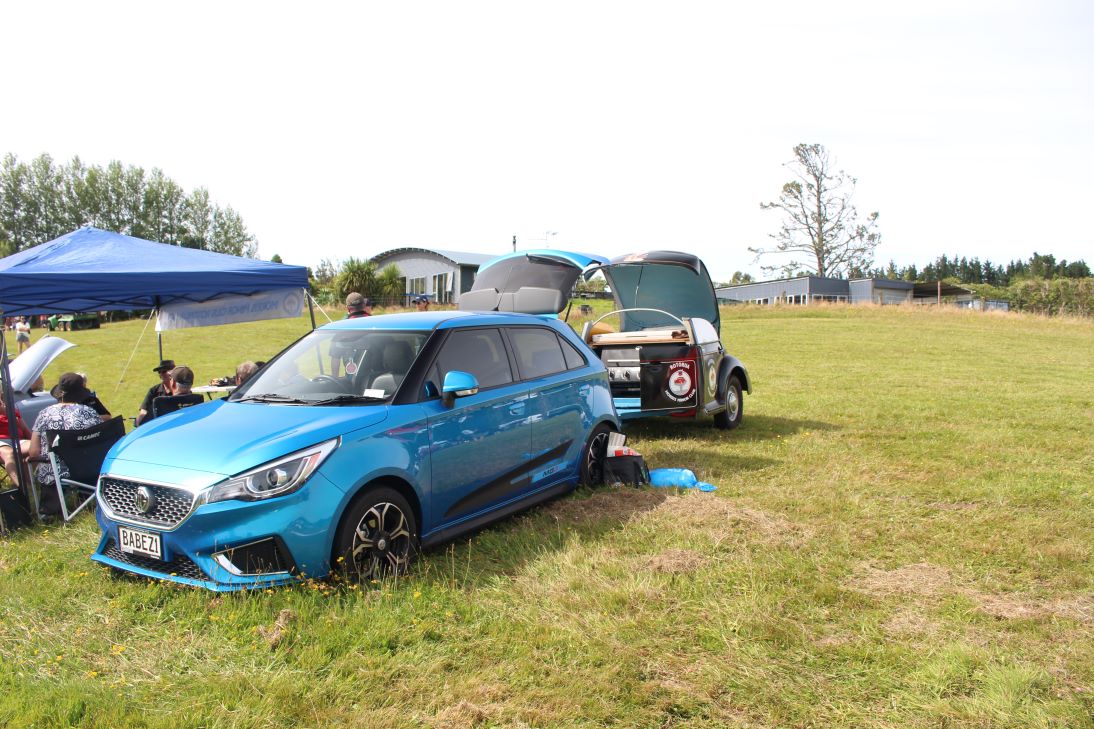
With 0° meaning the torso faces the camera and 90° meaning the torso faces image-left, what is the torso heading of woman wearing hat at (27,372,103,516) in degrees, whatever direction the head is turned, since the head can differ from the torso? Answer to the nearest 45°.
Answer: approximately 180°

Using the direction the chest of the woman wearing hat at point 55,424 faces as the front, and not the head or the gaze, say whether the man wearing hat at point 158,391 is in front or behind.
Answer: in front

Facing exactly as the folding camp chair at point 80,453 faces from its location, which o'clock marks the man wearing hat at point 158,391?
The man wearing hat is roughly at 2 o'clock from the folding camp chair.

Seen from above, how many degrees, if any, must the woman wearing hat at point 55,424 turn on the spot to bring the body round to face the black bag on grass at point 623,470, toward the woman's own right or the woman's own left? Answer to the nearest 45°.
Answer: approximately 135° to the woman's own right

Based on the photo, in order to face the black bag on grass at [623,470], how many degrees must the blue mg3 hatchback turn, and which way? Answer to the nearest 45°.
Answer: approximately 180°

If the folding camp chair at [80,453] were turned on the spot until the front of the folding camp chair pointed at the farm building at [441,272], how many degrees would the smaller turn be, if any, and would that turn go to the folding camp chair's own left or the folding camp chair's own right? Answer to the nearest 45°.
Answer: approximately 90° to the folding camp chair's own right

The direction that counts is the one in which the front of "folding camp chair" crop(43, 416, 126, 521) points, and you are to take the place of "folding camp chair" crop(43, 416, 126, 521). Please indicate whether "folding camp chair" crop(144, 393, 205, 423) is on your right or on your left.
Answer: on your right

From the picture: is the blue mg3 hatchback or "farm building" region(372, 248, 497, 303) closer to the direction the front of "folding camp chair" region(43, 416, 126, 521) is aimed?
the farm building

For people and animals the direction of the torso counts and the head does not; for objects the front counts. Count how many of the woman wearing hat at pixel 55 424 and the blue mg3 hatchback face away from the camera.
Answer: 1

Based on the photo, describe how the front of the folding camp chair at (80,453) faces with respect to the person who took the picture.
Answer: facing away from the viewer and to the left of the viewer

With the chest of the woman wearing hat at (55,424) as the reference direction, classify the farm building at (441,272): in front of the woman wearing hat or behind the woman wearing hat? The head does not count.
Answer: in front

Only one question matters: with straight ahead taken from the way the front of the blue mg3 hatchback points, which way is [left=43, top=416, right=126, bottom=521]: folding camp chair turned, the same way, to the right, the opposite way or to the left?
to the right

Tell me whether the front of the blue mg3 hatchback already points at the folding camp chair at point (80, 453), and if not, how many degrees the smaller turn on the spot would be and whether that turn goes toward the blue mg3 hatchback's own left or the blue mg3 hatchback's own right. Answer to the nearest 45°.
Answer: approximately 90° to the blue mg3 hatchback's own right

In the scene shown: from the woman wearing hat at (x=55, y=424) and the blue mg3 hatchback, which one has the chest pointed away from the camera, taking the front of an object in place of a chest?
the woman wearing hat

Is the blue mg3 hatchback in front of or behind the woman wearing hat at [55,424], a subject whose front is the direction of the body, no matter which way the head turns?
behind

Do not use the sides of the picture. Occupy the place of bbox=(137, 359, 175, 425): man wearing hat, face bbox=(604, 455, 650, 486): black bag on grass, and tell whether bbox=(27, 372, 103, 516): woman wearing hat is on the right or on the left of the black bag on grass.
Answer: right

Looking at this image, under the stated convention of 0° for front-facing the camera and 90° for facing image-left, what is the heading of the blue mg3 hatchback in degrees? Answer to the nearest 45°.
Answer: approximately 45°
